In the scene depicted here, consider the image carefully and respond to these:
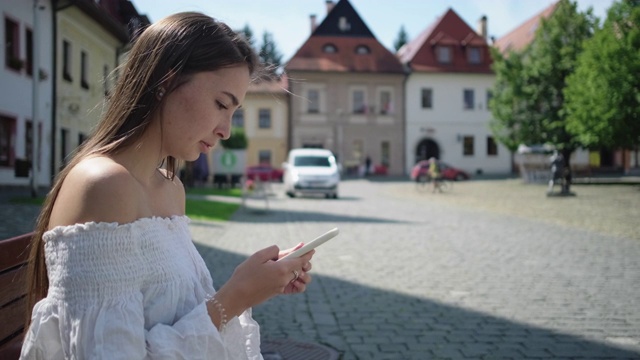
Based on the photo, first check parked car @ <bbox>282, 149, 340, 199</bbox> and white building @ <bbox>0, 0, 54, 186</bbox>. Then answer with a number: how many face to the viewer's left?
0

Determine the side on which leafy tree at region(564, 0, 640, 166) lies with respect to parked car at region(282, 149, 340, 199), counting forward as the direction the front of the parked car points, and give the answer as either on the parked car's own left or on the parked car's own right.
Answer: on the parked car's own left

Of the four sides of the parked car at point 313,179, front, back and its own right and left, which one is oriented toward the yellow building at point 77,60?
right

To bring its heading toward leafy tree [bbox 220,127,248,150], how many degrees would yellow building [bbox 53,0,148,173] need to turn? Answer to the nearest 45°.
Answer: approximately 90° to its left

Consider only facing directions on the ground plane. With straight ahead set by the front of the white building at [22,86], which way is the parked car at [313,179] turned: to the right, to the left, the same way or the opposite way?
to the right

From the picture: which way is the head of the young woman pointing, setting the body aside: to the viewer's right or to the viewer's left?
to the viewer's right

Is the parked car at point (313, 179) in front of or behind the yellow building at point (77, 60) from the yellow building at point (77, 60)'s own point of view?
in front

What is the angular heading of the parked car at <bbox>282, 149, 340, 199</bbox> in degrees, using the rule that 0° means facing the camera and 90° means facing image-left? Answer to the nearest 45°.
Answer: approximately 0°

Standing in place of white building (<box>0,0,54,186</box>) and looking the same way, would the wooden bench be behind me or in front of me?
in front

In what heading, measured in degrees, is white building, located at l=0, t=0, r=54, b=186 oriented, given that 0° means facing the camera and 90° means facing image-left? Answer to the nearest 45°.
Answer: approximately 315°

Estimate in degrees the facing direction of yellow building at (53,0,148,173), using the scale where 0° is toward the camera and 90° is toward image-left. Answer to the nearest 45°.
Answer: approximately 315°
